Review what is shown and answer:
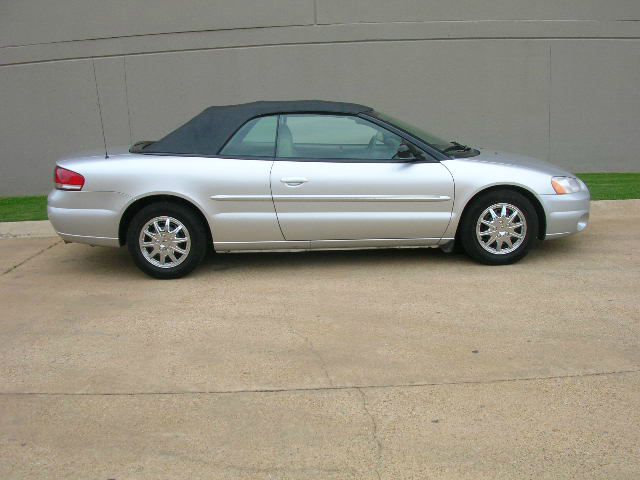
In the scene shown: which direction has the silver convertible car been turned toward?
to the viewer's right
